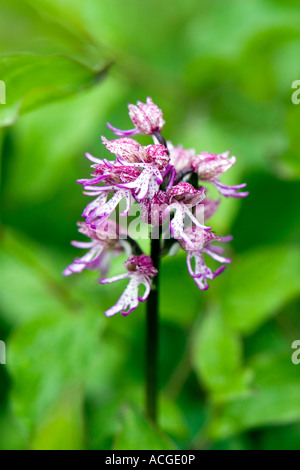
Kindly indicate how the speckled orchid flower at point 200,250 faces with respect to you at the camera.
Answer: facing the viewer and to the right of the viewer

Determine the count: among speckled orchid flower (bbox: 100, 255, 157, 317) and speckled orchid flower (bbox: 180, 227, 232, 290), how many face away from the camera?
0

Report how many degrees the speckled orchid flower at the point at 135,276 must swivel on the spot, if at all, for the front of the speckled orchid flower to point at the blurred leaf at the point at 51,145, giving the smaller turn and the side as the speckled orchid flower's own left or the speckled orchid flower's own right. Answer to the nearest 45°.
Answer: approximately 135° to the speckled orchid flower's own right

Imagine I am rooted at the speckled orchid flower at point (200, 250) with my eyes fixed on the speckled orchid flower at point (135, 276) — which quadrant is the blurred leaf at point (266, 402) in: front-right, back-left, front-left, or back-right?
back-right

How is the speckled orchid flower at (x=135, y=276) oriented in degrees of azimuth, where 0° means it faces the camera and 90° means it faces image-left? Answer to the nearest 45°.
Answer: approximately 45°

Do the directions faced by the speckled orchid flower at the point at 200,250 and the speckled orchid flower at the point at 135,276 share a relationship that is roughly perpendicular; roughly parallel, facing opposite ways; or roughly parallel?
roughly perpendicular
